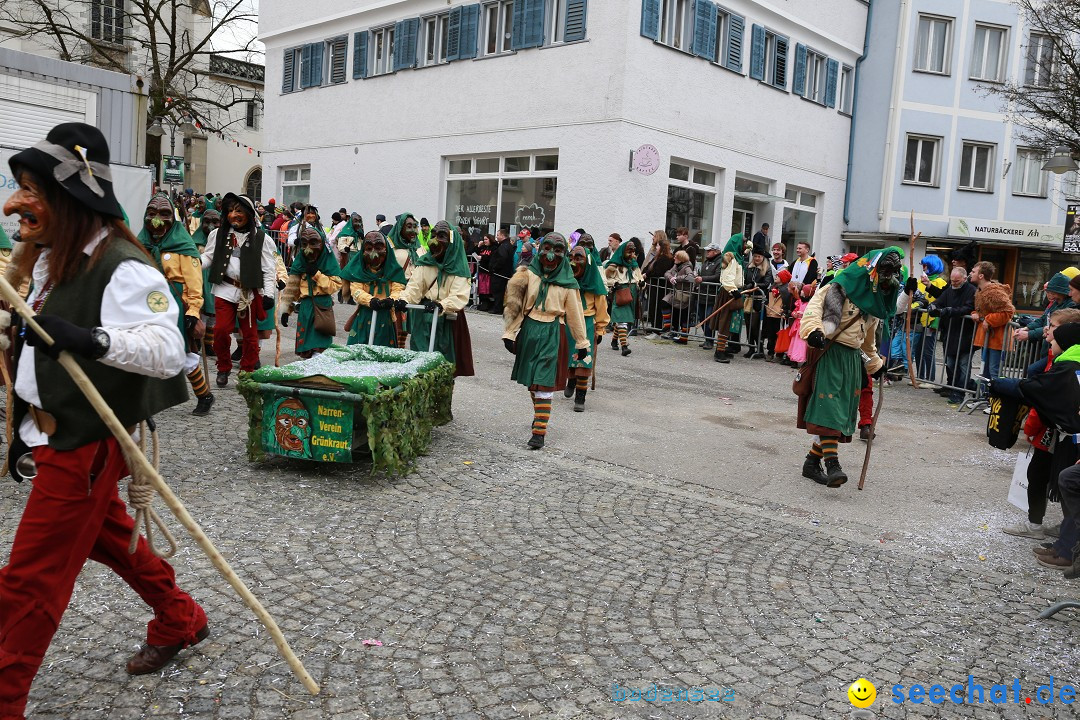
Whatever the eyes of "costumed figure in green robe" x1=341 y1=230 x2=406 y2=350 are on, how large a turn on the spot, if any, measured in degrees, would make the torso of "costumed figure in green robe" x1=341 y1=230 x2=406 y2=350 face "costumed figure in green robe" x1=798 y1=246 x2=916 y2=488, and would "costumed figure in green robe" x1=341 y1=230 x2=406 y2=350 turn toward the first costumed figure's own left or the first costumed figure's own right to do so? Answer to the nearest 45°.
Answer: approximately 45° to the first costumed figure's own left

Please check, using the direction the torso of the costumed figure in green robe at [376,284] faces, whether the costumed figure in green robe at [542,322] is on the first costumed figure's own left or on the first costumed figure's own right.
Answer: on the first costumed figure's own left

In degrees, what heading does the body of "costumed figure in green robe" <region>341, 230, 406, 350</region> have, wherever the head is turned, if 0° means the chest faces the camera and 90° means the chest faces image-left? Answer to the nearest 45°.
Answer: approximately 0°

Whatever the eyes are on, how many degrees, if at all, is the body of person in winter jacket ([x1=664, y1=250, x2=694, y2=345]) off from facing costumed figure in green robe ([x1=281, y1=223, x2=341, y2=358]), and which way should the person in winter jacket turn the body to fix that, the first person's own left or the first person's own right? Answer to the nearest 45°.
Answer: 0° — they already face them

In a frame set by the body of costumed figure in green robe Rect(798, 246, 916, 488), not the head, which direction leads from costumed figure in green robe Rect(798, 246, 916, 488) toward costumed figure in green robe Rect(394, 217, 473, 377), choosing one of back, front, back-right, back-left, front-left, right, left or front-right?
back-right

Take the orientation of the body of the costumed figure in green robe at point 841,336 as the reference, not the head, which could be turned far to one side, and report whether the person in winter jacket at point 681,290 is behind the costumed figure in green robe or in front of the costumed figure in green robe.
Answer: behind

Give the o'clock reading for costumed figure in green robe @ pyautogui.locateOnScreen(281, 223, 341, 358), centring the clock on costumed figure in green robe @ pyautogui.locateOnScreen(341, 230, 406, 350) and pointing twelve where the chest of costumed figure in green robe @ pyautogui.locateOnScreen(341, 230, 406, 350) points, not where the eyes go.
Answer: costumed figure in green robe @ pyautogui.locateOnScreen(281, 223, 341, 358) is roughly at 4 o'clock from costumed figure in green robe @ pyautogui.locateOnScreen(341, 230, 406, 350).

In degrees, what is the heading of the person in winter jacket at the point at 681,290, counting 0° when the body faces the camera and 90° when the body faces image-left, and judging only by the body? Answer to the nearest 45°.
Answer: approximately 45°
